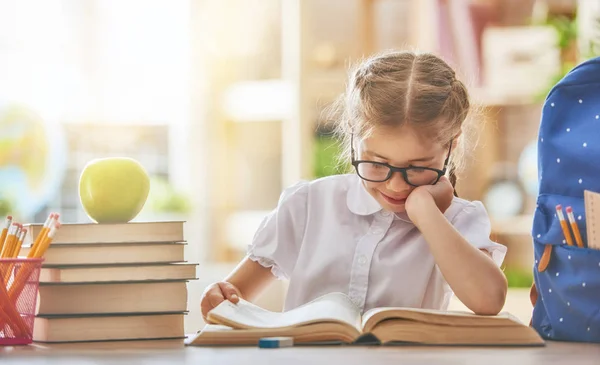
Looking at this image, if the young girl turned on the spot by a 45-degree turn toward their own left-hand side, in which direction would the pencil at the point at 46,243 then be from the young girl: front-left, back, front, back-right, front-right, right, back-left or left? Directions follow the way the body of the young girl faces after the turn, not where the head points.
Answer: right

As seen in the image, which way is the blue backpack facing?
toward the camera

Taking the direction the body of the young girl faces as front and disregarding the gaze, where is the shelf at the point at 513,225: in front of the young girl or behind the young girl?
behind

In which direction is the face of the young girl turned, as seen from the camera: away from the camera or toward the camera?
toward the camera

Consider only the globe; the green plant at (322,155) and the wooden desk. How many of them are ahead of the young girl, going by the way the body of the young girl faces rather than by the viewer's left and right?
1

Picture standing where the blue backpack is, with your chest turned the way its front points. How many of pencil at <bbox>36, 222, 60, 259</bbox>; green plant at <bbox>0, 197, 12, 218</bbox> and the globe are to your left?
0

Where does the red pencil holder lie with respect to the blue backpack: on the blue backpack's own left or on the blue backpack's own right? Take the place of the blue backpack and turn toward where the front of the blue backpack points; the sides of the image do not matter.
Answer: on the blue backpack's own right

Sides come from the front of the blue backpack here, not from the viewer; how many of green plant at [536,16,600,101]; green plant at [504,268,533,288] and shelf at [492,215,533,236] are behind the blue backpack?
3

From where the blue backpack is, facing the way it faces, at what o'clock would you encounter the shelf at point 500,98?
The shelf is roughly at 6 o'clock from the blue backpack.

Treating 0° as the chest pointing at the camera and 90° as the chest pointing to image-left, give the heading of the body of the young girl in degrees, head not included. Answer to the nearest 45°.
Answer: approximately 0°

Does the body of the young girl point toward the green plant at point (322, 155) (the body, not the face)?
no

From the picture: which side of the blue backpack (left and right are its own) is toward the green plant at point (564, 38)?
back

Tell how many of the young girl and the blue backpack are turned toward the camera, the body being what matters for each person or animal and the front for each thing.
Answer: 2
